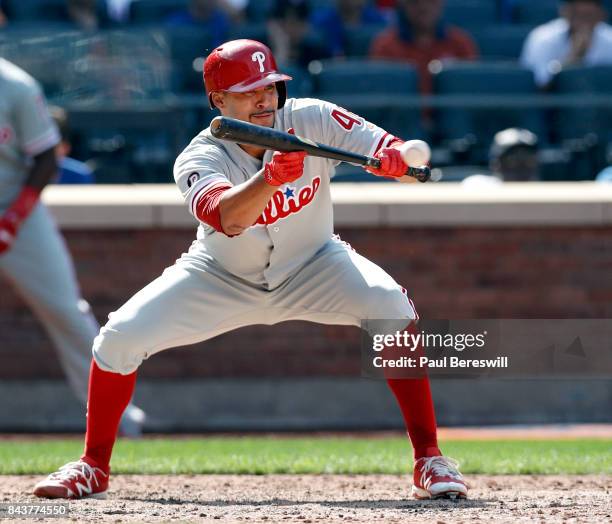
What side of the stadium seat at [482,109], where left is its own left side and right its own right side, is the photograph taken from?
front

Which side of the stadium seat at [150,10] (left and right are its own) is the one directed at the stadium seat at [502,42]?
left

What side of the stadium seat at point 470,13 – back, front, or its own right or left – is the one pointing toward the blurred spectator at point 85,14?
right

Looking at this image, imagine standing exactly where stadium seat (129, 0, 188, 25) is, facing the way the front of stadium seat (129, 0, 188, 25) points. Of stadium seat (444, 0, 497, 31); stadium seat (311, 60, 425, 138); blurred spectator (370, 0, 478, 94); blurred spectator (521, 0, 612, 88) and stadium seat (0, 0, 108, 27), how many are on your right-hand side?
1

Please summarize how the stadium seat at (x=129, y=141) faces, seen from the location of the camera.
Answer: facing the viewer

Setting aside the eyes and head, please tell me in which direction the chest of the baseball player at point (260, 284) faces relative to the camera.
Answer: toward the camera

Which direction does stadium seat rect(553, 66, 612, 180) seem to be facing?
toward the camera

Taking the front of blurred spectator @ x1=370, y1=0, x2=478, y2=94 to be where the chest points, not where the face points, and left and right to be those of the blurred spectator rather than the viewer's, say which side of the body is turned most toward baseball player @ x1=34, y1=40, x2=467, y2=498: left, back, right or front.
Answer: front

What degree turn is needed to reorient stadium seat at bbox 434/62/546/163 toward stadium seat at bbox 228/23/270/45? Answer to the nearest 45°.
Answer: approximately 90° to its right

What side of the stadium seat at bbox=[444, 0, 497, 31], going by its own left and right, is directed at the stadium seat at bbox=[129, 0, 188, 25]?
right

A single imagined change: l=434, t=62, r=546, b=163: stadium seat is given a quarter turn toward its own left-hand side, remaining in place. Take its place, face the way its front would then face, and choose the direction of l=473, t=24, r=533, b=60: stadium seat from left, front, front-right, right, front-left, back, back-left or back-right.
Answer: left

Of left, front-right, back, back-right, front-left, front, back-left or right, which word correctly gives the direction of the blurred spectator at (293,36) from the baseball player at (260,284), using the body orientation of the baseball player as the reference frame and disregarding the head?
back

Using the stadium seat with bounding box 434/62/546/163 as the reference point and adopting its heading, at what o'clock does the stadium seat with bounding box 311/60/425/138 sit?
the stadium seat with bounding box 311/60/425/138 is roughly at 2 o'clock from the stadium seat with bounding box 434/62/546/163.

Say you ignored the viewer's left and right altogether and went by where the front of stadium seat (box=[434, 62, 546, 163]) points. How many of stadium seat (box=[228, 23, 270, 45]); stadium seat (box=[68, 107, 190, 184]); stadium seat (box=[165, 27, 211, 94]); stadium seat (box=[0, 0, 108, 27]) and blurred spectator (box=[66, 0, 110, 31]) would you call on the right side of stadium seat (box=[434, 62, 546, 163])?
5

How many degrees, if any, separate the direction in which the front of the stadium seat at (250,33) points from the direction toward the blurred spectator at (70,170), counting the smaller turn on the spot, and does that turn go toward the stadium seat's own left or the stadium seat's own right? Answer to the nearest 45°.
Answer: approximately 45° to the stadium seat's own right

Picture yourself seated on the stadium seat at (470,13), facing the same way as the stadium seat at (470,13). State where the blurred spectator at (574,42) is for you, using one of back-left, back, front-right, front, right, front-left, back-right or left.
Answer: front-left

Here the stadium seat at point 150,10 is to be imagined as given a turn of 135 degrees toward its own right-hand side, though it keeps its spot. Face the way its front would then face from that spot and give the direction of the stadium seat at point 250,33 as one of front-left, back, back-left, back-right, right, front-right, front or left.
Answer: back

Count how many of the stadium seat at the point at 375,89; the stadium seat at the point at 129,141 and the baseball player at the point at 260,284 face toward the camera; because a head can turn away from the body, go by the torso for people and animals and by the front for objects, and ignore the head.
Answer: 3
